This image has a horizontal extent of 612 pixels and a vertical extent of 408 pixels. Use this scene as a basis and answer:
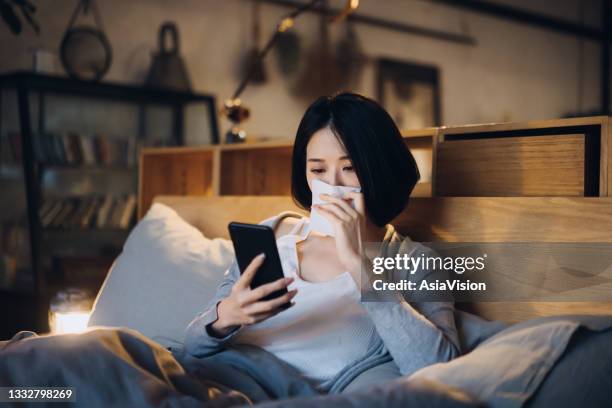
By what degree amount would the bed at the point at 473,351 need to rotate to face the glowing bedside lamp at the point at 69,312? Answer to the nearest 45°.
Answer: approximately 135° to its right

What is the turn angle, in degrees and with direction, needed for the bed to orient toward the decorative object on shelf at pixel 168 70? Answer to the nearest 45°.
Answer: approximately 180°

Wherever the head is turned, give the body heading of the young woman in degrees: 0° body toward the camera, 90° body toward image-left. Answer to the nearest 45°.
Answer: approximately 45°

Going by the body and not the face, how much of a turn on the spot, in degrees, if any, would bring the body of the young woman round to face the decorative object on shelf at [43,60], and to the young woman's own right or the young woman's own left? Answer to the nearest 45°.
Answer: approximately 90° to the young woman's own right

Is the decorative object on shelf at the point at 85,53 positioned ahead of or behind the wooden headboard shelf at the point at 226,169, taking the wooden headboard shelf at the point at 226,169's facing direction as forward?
behind

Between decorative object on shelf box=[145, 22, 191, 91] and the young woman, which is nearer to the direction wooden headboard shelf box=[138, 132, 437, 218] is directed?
the young woman

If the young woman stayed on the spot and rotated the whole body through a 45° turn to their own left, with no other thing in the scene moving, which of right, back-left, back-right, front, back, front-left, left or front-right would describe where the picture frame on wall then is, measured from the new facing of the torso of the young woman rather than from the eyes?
back

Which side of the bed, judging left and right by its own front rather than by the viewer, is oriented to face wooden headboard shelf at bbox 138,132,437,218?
back

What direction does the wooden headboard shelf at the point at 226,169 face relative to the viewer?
toward the camera

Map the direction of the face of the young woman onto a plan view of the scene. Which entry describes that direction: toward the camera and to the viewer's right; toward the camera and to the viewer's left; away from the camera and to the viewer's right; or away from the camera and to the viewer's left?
toward the camera and to the viewer's left

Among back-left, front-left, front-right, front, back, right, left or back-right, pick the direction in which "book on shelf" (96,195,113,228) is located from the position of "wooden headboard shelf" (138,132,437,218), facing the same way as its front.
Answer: back-right

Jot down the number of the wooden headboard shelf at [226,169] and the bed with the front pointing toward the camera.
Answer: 2

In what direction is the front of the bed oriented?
toward the camera

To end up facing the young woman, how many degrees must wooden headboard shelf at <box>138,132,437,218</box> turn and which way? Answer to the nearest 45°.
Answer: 0° — it already faces them
